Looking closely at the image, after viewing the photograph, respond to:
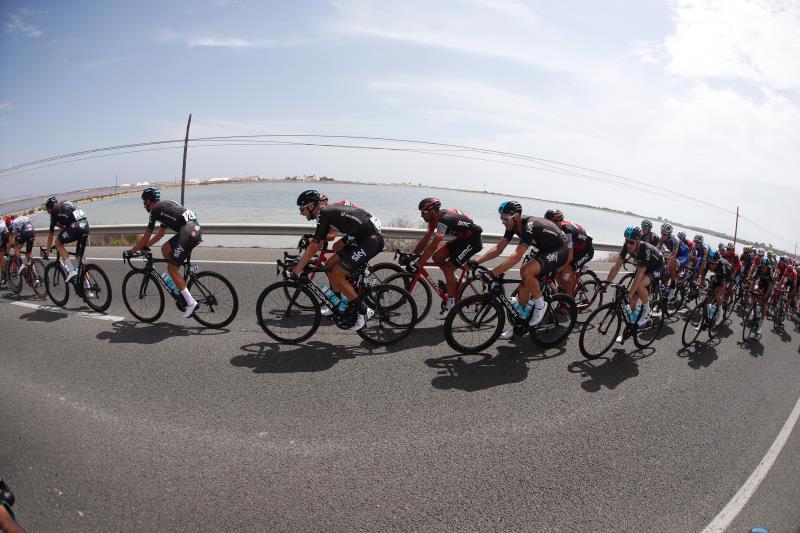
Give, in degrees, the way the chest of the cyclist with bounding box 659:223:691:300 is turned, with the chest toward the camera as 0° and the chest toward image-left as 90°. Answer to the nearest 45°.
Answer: approximately 45°

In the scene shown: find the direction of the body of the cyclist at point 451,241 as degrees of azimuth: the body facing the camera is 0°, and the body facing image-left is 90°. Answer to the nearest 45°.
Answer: approximately 90°

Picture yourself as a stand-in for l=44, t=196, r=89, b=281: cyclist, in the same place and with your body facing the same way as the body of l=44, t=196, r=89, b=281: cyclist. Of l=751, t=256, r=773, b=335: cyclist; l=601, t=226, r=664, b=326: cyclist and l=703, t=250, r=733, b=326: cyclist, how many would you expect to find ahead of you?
0

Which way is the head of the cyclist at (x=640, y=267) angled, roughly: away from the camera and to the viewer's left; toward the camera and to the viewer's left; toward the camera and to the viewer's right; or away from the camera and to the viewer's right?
toward the camera and to the viewer's left

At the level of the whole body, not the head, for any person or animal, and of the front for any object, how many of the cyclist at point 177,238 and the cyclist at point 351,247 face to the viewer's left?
2

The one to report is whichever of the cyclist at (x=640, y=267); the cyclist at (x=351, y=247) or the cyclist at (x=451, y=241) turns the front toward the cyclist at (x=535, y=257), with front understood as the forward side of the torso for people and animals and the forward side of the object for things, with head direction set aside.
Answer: the cyclist at (x=640, y=267)

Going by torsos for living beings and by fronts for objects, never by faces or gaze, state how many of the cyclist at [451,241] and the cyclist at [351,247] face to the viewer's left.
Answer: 2

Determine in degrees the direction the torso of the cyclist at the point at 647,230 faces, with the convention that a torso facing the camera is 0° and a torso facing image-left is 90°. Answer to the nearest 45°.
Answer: approximately 45°

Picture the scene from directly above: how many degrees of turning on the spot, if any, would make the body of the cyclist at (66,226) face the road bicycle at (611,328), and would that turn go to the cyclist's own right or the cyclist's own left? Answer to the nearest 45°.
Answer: approximately 180°

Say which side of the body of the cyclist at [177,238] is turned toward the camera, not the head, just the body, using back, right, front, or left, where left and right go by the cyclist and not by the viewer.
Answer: left

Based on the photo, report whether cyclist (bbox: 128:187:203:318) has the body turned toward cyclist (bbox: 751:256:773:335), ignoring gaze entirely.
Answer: no

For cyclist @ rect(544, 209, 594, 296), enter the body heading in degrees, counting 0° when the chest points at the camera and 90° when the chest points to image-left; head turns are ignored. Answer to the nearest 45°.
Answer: approximately 90°

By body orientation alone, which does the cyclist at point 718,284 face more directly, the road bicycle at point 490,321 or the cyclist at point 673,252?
the road bicycle

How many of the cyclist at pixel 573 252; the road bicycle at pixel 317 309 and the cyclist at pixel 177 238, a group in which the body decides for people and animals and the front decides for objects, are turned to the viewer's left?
3

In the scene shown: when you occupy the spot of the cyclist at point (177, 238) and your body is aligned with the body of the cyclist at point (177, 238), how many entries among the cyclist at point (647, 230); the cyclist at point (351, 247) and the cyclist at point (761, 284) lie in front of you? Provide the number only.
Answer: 0

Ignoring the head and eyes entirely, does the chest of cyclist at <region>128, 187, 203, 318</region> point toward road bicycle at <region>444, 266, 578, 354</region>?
no

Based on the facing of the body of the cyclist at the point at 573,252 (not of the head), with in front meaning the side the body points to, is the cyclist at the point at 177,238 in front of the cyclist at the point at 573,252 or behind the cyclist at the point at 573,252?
in front

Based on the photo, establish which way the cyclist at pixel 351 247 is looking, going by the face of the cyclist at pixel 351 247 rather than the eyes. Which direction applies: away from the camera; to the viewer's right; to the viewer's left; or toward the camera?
to the viewer's left

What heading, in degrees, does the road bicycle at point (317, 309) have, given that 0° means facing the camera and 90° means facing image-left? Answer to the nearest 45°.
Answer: approximately 90°

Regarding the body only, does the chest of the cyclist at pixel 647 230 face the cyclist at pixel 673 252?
no
